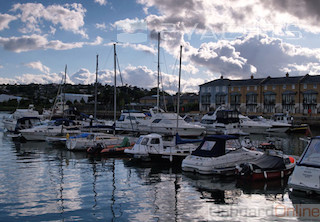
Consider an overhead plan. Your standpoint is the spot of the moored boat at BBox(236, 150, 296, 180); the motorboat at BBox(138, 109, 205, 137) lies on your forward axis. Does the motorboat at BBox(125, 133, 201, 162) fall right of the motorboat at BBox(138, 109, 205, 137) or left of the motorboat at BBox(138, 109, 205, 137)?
left

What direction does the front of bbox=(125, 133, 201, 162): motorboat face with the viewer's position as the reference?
facing the viewer and to the left of the viewer

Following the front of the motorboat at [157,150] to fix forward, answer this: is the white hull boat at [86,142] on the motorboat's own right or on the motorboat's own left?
on the motorboat's own right

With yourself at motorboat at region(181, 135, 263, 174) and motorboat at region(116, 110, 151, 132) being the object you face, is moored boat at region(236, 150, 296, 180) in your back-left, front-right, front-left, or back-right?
back-right
